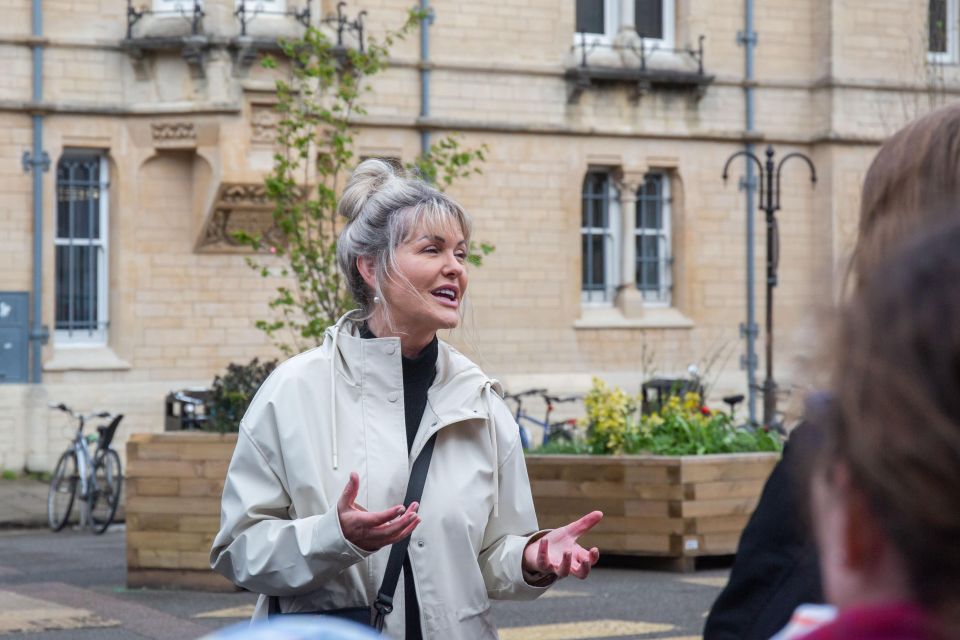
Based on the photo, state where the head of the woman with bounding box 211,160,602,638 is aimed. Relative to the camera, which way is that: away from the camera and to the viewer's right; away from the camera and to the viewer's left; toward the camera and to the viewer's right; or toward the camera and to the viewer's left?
toward the camera and to the viewer's right

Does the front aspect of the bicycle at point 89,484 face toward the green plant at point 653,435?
no

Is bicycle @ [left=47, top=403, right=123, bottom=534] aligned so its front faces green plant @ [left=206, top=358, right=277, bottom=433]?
no

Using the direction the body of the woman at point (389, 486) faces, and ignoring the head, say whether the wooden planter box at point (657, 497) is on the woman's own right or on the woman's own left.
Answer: on the woman's own left

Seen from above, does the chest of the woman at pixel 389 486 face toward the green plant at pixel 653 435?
no

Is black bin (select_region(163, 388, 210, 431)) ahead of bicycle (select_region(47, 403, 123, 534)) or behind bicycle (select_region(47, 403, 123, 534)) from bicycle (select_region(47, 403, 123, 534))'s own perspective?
behind

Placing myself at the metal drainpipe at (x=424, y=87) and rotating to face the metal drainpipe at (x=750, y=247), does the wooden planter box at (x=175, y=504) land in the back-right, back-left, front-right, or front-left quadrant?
back-right

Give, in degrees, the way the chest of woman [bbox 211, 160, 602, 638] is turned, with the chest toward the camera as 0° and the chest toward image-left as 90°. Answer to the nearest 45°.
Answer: approximately 315°

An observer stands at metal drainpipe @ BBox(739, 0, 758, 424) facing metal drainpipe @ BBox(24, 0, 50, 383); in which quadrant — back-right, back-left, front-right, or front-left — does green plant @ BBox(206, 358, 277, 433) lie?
front-left

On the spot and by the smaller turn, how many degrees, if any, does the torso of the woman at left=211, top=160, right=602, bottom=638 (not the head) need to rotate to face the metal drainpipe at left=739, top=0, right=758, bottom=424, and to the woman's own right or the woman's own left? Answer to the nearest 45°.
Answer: approximately 135° to the woman's own left

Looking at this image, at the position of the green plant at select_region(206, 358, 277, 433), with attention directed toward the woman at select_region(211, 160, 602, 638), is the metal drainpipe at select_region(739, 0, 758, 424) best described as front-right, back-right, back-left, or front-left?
back-left
